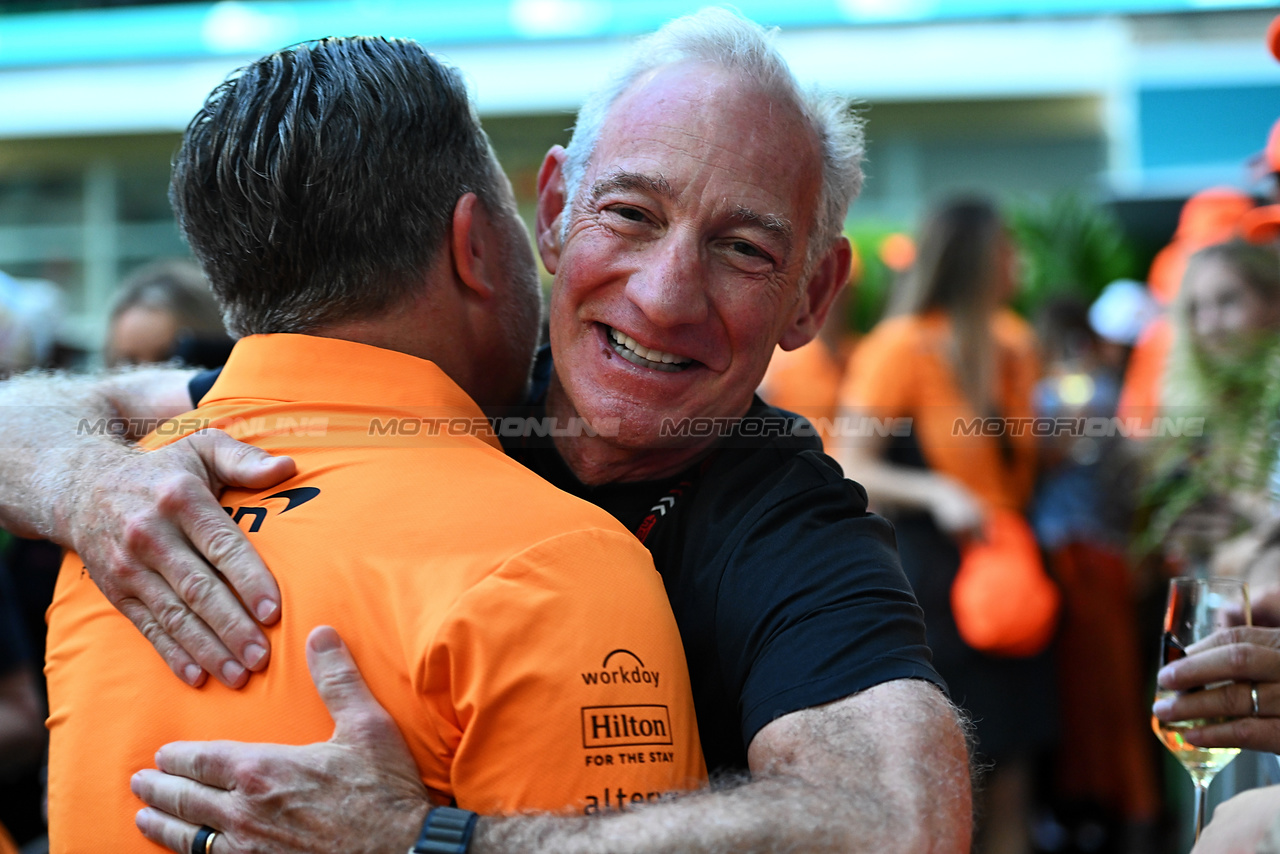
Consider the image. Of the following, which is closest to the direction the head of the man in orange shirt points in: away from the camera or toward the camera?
away from the camera

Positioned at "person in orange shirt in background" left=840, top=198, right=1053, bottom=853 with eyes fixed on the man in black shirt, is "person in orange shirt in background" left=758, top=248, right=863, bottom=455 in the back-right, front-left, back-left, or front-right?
back-right

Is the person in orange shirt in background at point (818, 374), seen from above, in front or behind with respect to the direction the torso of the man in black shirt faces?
behind

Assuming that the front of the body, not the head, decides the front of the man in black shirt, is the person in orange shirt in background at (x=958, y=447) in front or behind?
behind

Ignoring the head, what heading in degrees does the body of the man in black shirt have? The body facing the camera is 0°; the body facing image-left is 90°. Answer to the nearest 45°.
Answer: approximately 0°

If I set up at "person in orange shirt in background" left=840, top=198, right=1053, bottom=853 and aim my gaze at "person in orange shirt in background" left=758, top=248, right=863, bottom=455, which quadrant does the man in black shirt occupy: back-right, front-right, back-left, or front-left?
back-left
